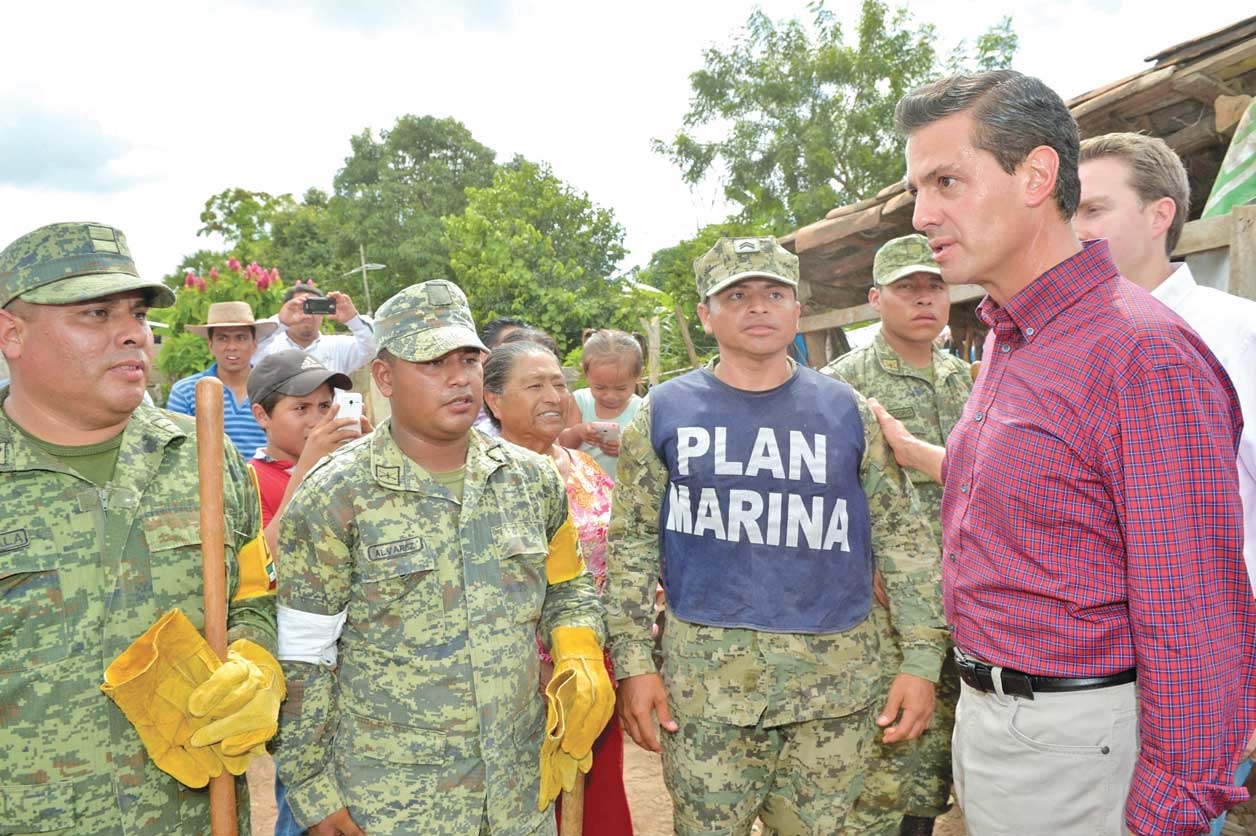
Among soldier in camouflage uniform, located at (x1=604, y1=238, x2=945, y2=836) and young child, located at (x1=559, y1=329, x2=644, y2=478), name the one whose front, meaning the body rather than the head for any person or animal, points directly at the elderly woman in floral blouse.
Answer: the young child

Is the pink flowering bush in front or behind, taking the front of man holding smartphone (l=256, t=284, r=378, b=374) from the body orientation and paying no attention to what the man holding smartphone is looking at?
behind

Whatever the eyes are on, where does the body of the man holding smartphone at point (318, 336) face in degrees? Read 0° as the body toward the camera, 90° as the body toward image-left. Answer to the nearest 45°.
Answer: approximately 0°

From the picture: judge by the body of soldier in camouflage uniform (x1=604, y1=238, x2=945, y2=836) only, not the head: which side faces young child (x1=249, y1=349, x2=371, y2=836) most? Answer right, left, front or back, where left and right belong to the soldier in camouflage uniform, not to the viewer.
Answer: right

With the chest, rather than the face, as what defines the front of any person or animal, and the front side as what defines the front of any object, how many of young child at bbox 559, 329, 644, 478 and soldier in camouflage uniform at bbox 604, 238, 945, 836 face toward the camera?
2

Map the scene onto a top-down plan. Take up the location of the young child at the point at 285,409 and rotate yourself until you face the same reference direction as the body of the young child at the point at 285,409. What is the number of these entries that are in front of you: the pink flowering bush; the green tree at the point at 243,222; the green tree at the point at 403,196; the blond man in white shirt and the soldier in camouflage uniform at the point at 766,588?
2

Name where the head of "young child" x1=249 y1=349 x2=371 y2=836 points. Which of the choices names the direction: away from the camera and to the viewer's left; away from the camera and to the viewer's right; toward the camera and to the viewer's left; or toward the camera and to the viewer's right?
toward the camera and to the viewer's right

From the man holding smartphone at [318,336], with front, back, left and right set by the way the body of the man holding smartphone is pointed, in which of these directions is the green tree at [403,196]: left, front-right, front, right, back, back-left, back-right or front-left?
back

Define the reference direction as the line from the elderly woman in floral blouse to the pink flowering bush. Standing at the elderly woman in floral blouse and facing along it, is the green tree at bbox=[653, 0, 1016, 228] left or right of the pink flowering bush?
right

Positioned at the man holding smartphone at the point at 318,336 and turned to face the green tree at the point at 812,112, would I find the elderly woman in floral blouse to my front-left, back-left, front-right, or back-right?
back-right

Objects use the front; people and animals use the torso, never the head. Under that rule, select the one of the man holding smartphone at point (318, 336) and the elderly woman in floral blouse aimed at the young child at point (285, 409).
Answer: the man holding smartphone

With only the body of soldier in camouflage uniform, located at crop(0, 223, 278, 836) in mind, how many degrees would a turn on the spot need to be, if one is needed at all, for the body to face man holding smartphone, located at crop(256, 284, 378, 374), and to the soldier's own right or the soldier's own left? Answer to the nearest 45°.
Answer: approximately 135° to the soldier's own left
